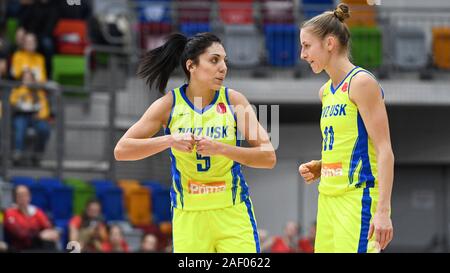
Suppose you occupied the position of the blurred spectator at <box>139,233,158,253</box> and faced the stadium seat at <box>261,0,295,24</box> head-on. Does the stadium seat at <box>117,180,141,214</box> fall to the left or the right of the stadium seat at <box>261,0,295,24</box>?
left

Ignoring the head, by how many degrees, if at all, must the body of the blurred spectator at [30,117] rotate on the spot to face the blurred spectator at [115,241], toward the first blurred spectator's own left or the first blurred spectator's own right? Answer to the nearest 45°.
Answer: approximately 45° to the first blurred spectator's own left

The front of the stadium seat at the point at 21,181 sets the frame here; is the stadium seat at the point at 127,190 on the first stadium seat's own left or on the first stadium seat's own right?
on the first stadium seat's own left

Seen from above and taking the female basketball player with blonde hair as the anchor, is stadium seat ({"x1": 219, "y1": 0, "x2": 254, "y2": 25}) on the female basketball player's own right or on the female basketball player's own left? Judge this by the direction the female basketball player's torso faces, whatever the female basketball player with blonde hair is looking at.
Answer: on the female basketball player's own right

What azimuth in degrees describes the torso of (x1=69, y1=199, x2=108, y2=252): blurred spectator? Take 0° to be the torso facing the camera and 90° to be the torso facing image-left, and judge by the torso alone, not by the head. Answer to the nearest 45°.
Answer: approximately 0°

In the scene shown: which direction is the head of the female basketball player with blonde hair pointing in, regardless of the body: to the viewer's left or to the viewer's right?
to the viewer's left

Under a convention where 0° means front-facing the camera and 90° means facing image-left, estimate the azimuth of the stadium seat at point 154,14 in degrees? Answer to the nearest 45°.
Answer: approximately 0°

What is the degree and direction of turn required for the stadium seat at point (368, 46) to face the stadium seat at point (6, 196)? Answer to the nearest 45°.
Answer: approximately 45° to its right

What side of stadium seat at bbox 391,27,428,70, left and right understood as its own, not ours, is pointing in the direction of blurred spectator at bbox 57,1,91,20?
right
